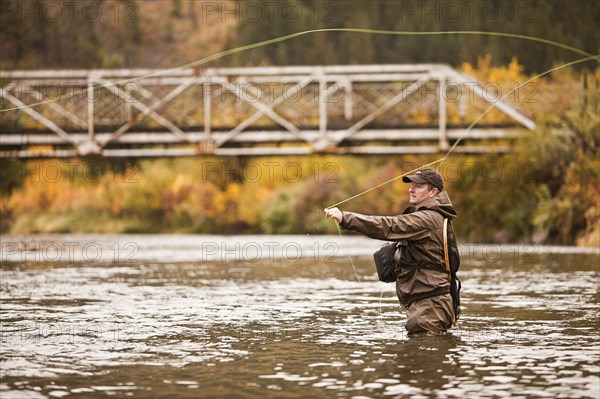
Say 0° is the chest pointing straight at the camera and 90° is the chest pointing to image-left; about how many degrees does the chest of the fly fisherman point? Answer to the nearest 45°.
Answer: approximately 90°

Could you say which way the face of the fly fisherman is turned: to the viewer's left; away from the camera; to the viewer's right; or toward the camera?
to the viewer's left

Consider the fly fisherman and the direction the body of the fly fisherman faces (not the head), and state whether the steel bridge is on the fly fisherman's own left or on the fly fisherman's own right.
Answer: on the fly fisherman's own right
